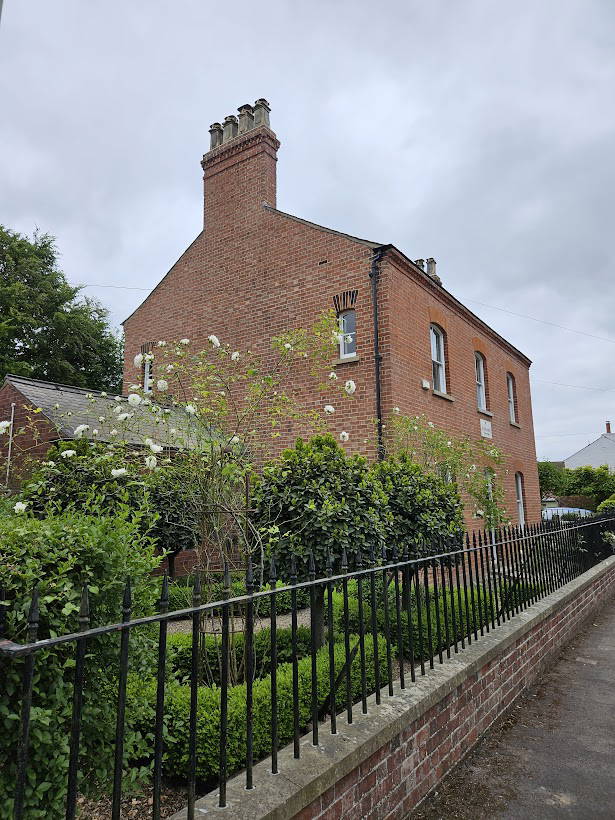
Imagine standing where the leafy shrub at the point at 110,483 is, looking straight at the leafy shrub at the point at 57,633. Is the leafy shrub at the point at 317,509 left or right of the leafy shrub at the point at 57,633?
left

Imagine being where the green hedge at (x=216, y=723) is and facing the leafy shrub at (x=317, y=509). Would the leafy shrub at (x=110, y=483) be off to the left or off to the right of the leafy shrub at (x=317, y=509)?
left

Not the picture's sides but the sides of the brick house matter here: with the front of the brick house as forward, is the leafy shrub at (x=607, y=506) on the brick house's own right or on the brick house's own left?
on the brick house's own left

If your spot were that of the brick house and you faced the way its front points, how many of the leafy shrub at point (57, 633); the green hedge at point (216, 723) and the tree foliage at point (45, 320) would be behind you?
1

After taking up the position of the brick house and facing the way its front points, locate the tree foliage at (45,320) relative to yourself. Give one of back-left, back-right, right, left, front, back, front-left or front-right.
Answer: back

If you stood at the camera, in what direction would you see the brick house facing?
facing the viewer and to the right of the viewer

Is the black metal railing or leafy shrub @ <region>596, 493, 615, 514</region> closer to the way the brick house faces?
the black metal railing

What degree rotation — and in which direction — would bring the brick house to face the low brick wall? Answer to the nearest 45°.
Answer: approximately 45° to its right

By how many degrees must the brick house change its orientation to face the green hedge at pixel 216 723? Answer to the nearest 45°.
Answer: approximately 45° to its right

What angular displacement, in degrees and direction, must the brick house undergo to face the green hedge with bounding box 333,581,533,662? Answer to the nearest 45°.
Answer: approximately 45° to its right

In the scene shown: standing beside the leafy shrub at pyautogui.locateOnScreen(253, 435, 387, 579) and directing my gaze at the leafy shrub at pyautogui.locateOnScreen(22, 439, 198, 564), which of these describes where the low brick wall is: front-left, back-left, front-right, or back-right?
back-left

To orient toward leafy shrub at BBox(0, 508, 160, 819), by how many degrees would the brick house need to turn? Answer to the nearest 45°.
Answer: approximately 45° to its right
